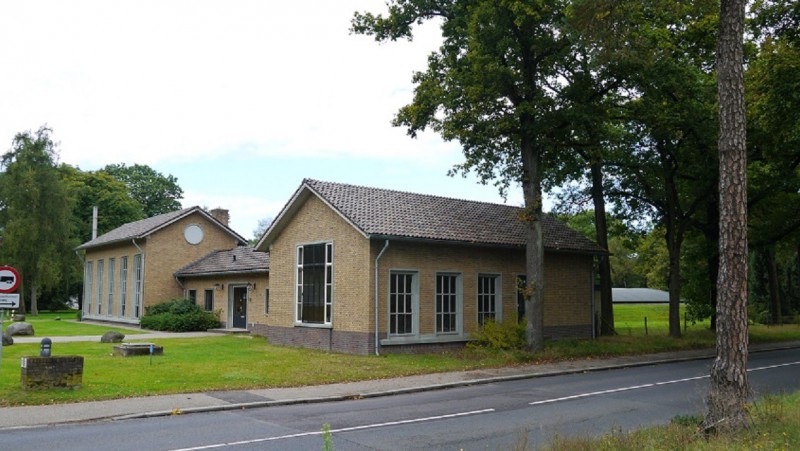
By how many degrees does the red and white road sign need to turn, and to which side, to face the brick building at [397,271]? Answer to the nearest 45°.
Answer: approximately 135° to its left

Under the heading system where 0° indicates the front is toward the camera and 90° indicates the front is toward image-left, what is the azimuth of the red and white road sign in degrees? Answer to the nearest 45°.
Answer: approximately 0°

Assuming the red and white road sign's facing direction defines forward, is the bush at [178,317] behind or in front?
behind

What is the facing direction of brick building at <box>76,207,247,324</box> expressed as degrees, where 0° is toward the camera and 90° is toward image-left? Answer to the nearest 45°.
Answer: approximately 45°
